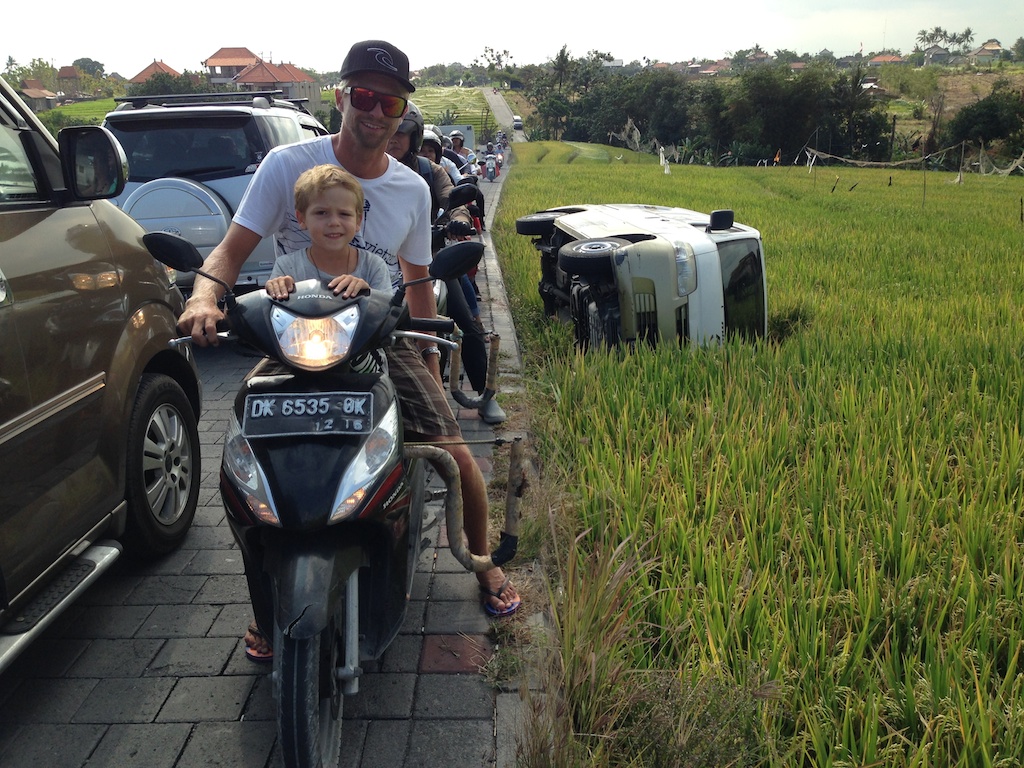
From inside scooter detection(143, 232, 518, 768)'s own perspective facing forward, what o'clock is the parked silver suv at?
The parked silver suv is roughly at 6 o'clock from the scooter.

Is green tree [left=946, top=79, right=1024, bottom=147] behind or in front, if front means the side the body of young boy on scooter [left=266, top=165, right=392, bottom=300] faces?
behind

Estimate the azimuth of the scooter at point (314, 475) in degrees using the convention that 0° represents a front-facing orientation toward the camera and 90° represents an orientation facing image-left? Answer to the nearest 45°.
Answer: approximately 0°

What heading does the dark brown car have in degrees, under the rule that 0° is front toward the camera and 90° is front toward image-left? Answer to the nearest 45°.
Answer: approximately 225°

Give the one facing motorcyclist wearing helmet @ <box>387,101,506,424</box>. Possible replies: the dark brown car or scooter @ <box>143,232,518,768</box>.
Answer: the dark brown car

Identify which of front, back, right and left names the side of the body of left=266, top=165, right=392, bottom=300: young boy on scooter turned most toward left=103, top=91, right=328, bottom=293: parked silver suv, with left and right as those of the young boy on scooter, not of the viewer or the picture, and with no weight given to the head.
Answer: back

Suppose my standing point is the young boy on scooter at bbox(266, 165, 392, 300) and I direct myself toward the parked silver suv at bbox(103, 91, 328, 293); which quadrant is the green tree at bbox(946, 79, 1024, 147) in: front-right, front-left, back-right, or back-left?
front-right

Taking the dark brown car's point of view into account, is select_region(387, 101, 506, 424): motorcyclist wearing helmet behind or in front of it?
in front

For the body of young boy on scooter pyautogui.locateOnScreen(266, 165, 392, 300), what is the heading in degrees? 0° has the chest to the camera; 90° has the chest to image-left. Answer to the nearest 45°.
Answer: approximately 0°

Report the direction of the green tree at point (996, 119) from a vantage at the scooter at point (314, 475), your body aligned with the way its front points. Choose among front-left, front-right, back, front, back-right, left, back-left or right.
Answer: back-left

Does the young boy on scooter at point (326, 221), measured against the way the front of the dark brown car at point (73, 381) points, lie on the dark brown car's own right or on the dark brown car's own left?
on the dark brown car's own right

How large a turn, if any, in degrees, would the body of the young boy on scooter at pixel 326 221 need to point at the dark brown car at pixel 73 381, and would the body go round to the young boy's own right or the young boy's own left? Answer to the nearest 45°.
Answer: approximately 135° to the young boy's own right
